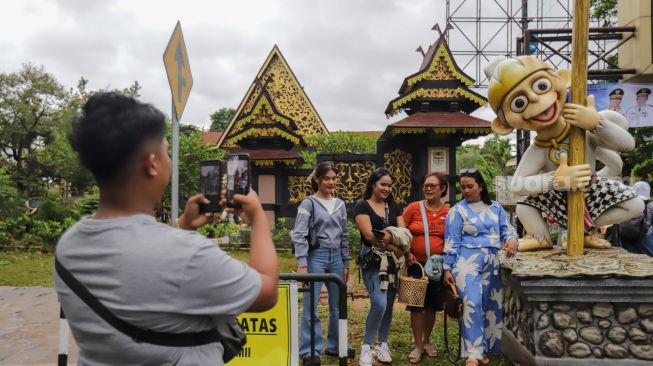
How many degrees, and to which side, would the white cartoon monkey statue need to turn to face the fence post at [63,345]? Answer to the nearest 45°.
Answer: approximately 45° to its right

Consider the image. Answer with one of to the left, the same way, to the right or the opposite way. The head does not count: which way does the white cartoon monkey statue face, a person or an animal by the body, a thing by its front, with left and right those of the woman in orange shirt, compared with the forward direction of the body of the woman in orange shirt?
the same way

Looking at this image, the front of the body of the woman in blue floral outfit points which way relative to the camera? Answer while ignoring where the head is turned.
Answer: toward the camera

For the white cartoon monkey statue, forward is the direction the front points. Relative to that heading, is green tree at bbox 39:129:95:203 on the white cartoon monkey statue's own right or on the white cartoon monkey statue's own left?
on the white cartoon monkey statue's own right

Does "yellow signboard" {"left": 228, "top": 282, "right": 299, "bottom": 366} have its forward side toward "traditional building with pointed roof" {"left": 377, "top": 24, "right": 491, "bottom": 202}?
no

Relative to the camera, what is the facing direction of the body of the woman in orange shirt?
toward the camera

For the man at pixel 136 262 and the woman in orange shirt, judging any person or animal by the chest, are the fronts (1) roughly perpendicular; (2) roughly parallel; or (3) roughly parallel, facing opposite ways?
roughly parallel, facing opposite ways

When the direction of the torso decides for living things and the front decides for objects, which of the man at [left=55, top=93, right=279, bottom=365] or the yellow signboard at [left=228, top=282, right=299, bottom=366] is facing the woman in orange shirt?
the man

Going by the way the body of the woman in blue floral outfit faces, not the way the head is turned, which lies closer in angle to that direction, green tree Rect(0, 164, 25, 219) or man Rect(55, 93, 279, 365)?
the man

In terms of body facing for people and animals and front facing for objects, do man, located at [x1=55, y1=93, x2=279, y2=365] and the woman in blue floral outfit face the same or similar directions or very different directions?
very different directions

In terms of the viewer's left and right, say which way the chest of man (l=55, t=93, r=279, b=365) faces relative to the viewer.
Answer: facing away from the viewer and to the right of the viewer

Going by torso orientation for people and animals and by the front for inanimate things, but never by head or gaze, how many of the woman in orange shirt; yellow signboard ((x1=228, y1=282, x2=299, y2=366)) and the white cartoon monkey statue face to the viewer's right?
0
